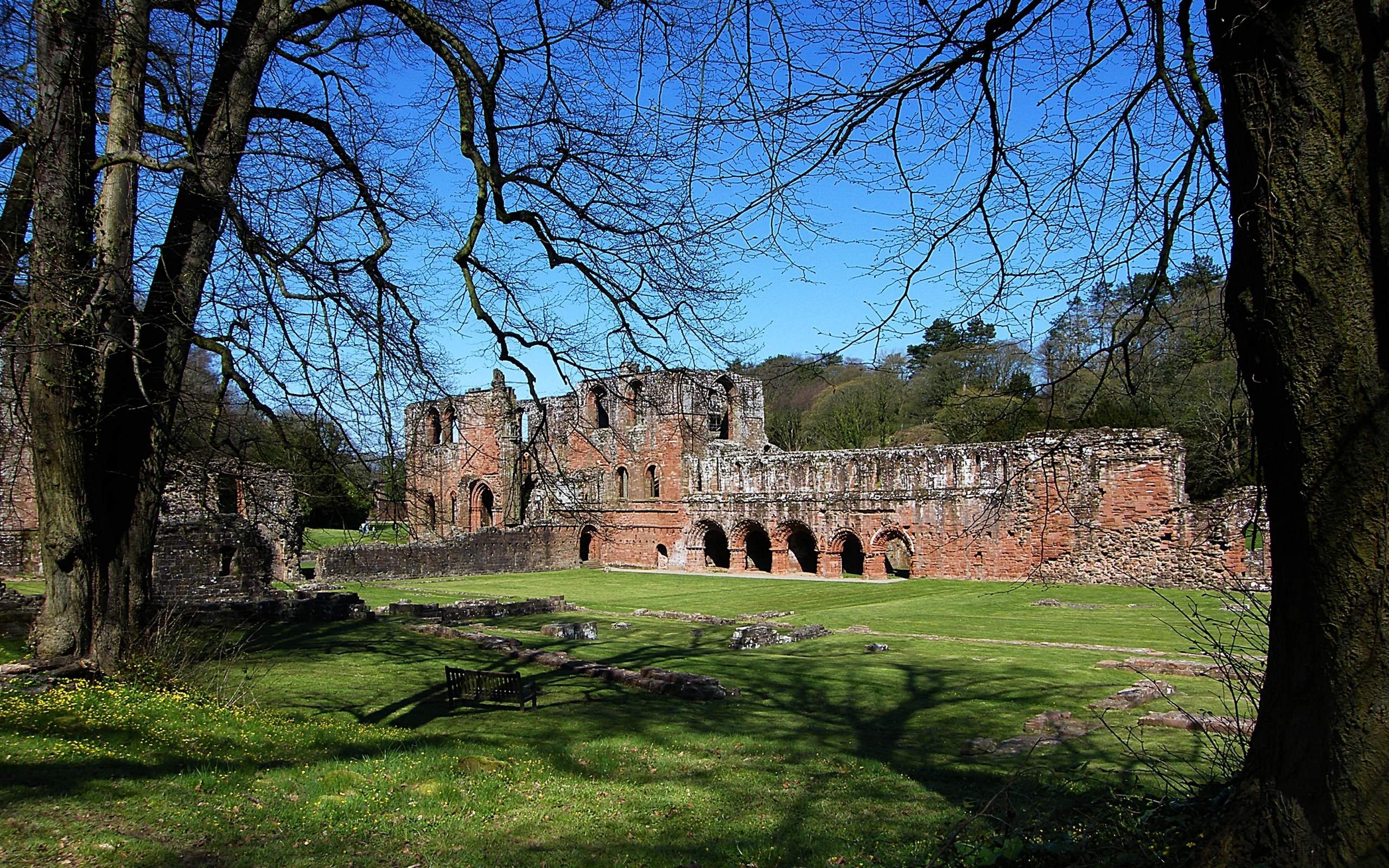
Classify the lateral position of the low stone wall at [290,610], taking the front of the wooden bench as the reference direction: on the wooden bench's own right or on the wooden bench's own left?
on the wooden bench's own left

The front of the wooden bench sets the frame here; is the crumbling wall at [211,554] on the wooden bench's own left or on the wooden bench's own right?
on the wooden bench's own left

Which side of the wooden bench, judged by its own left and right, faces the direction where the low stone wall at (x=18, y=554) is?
left

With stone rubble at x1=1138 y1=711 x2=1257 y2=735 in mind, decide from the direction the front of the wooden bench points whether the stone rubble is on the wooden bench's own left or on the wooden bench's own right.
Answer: on the wooden bench's own right

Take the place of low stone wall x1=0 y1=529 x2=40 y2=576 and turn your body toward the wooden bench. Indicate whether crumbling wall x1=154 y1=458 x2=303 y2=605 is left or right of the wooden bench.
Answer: left

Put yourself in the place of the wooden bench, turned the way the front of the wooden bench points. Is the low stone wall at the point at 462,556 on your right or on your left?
on your left

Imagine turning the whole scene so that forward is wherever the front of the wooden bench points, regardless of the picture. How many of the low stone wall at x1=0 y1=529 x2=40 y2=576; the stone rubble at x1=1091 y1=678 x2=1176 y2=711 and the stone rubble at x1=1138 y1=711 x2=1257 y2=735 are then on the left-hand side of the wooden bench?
1

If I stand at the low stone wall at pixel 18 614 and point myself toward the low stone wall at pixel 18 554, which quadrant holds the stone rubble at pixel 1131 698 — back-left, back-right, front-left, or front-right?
back-right

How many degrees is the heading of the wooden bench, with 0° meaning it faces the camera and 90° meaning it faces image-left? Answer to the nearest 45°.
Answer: approximately 225°
